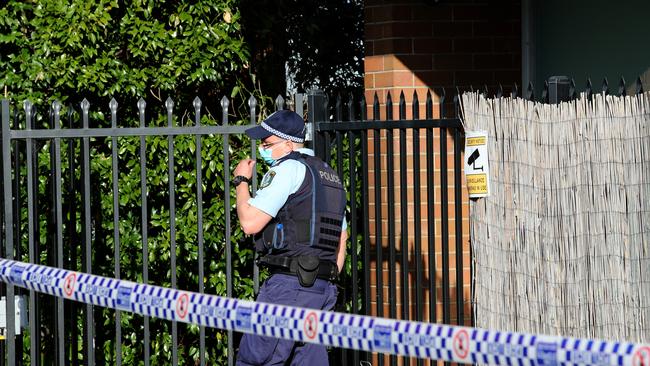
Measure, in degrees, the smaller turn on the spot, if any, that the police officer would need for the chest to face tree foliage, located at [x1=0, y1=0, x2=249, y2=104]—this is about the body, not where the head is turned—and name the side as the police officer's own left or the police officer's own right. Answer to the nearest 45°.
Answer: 0° — they already face it

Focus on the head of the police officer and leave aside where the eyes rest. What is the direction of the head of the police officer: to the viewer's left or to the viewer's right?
to the viewer's left

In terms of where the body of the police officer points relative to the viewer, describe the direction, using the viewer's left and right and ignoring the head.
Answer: facing away from the viewer and to the left of the viewer

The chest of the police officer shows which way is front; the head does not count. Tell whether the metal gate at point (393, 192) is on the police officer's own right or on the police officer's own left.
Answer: on the police officer's own right

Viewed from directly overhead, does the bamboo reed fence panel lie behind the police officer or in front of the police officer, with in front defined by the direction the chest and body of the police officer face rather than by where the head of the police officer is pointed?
behind

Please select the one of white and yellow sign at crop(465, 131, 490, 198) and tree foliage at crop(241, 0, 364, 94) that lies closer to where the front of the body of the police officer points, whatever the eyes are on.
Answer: the tree foliage

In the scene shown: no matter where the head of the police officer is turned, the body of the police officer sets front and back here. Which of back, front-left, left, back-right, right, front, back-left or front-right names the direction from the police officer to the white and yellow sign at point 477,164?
back-right
